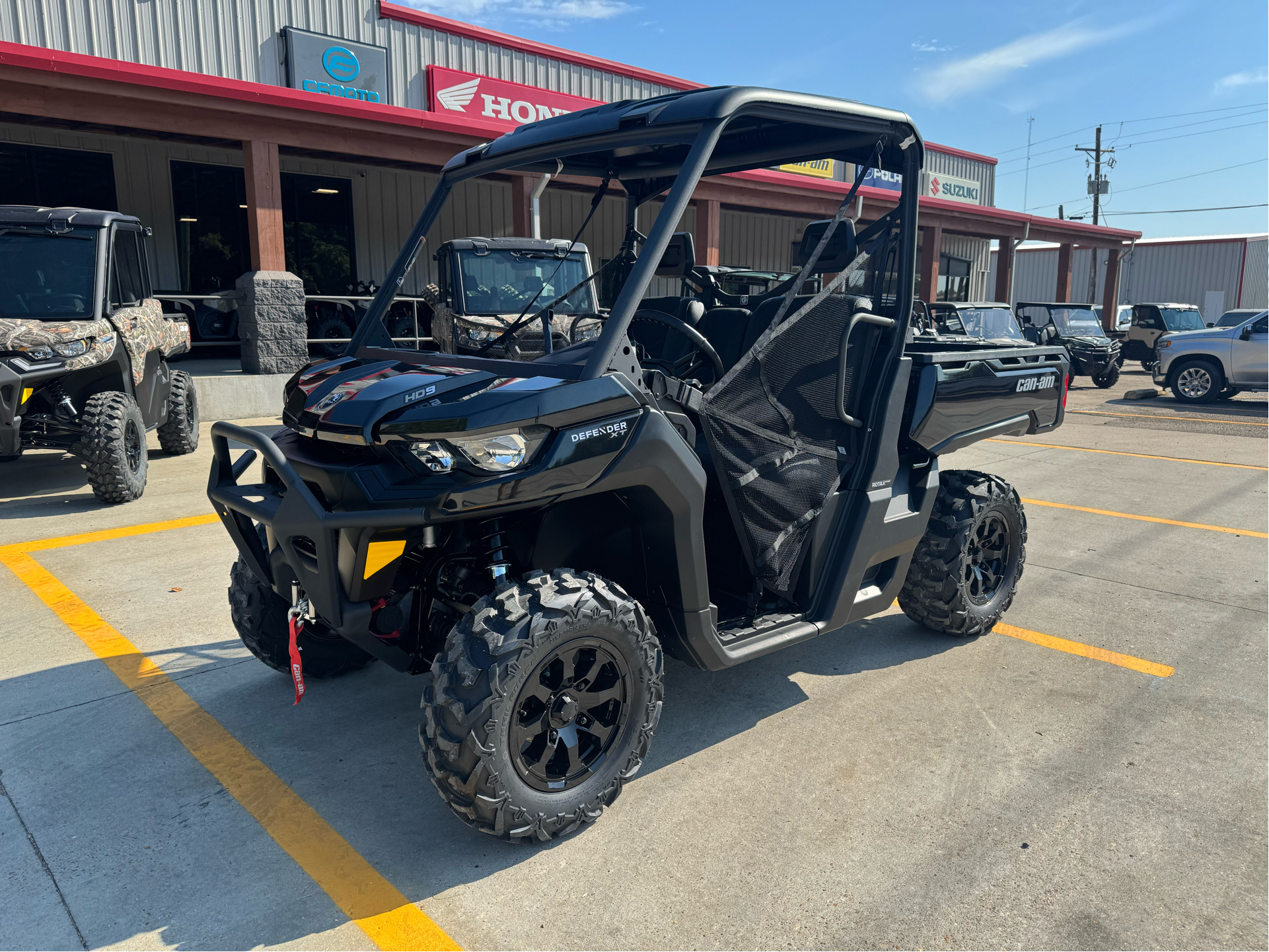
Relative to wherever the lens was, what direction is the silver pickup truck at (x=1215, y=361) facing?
facing to the left of the viewer

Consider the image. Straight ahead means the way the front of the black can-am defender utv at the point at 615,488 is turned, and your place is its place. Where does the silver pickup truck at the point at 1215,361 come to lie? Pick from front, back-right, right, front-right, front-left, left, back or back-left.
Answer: back

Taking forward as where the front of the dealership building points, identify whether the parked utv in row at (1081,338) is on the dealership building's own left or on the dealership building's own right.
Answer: on the dealership building's own left

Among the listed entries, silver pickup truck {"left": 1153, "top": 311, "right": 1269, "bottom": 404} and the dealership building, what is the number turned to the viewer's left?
1

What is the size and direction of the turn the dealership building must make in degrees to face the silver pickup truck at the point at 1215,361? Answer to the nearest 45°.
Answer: approximately 45° to its left

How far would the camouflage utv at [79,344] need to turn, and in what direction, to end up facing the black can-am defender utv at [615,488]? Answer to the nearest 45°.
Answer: approximately 45° to its left

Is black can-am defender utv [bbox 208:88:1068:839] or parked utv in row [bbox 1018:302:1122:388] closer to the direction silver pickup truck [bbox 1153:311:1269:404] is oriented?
the parked utv in row

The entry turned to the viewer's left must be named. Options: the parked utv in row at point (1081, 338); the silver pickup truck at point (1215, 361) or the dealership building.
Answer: the silver pickup truck
